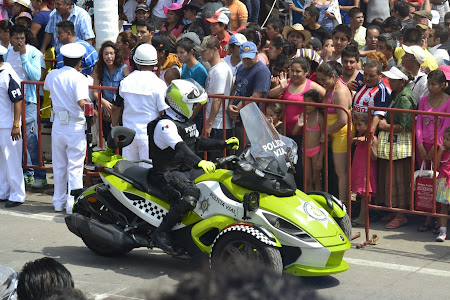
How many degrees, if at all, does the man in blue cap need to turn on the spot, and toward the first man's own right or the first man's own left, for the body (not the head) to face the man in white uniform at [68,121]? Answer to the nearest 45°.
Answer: approximately 45° to the first man's own right

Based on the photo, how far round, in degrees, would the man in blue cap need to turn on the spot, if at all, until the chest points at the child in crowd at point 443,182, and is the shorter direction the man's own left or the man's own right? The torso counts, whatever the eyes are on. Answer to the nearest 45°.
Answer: approximately 90° to the man's own left

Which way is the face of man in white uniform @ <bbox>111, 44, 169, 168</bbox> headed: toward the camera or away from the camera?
away from the camera

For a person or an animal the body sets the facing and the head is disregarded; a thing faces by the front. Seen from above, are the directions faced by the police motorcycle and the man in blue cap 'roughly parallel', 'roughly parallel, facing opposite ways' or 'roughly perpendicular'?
roughly perpendicular

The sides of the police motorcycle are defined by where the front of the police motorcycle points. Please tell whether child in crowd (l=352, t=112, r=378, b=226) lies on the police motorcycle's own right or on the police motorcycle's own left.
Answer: on the police motorcycle's own left

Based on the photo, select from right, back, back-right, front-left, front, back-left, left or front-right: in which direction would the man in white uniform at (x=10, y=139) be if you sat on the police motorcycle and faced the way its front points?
back
